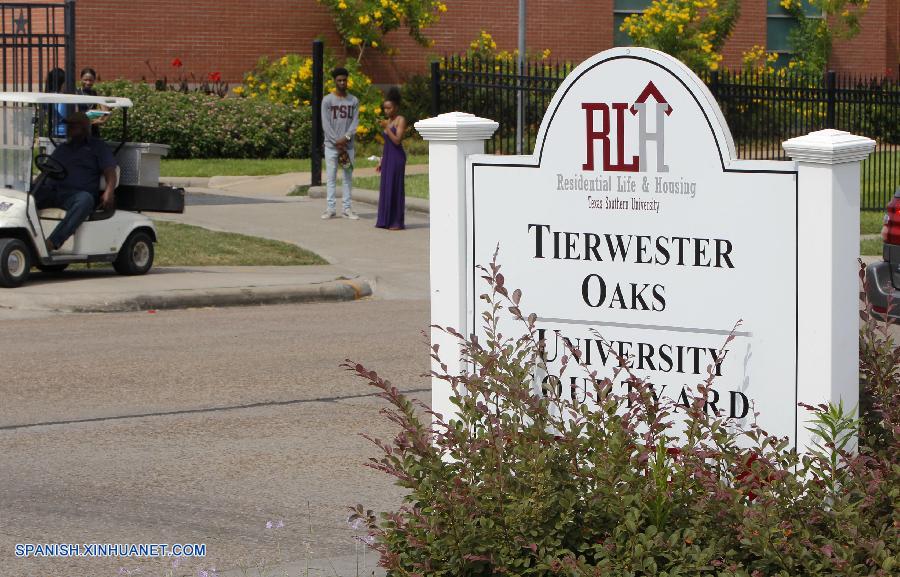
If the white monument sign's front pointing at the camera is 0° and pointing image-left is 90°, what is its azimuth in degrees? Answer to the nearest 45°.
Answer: approximately 45°

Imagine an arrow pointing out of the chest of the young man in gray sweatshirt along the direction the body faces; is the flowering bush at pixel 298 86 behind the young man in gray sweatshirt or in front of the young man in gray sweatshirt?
behind

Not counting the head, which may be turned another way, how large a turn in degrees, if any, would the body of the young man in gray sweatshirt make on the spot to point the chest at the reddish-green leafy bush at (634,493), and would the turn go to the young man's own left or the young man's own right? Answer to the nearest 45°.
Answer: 0° — they already face it

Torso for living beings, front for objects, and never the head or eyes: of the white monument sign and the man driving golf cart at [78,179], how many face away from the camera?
0

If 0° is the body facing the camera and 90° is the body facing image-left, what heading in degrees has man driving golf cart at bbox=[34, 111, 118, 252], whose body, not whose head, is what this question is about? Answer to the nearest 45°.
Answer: approximately 45°

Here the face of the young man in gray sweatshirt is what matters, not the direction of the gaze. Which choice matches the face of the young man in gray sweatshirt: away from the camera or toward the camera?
toward the camera

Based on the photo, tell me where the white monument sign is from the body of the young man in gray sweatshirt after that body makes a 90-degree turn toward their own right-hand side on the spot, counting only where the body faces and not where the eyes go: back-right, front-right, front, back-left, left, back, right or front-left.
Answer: left

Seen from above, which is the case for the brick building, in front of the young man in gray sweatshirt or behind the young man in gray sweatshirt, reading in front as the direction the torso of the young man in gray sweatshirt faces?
behind

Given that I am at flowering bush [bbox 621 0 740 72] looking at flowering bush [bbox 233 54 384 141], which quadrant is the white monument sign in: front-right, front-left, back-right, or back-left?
front-left

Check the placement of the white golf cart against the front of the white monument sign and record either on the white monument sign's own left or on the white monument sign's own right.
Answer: on the white monument sign's own right

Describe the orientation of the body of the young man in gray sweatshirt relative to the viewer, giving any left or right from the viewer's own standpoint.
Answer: facing the viewer

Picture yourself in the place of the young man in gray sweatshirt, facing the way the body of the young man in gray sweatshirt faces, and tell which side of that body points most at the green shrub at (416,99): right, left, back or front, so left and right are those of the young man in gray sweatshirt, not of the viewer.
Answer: back

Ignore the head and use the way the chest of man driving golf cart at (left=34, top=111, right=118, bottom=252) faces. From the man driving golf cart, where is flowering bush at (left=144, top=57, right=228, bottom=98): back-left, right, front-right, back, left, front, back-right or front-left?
back-right
